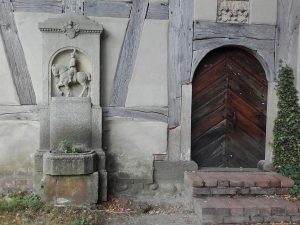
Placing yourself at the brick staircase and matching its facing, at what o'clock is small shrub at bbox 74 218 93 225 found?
The small shrub is roughly at 2 o'clock from the brick staircase.

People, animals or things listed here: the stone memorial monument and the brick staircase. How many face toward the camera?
2

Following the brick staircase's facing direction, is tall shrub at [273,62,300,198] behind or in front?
behind

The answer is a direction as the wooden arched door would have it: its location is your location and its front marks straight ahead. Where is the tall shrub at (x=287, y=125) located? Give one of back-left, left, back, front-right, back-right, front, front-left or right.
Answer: left

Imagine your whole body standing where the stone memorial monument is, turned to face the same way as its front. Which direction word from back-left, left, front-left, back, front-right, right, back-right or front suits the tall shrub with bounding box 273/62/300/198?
left

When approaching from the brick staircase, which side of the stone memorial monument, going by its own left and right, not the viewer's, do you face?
left

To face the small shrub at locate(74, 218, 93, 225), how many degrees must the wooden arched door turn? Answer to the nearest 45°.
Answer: approximately 45° to its right

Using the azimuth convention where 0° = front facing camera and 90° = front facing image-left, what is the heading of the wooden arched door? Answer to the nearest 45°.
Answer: approximately 0°

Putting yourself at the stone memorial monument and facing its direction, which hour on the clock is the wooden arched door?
The wooden arched door is roughly at 9 o'clock from the stone memorial monument.

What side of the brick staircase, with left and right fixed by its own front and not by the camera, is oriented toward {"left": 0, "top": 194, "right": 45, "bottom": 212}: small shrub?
right
